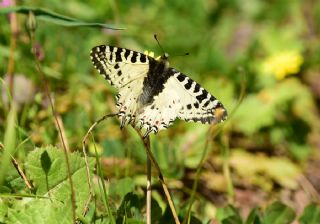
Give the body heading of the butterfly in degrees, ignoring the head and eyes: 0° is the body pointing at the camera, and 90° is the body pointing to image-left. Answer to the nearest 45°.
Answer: approximately 225°
